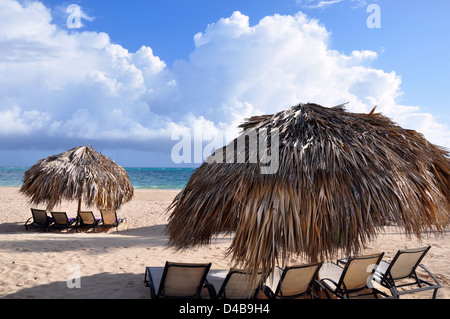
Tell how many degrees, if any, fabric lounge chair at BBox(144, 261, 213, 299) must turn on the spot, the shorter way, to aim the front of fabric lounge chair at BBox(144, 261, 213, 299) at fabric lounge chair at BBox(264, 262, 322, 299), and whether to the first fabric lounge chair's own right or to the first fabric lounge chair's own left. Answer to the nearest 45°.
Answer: approximately 135° to the first fabric lounge chair's own right

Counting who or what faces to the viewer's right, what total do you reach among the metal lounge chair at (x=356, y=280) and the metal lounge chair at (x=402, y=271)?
0

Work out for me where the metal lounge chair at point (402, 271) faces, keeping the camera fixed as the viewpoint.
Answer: facing away from the viewer and to the left of the viewer

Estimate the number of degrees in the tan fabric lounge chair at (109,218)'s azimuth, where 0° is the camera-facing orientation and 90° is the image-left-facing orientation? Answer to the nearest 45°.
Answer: approximately 225°

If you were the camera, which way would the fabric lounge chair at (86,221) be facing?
facing away from the viewer and to the right of the viewer

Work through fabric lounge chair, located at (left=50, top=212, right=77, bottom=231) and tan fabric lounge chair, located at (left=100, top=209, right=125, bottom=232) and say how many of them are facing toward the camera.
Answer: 0

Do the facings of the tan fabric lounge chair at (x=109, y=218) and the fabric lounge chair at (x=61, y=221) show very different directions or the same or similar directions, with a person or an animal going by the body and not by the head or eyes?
same or similar directions

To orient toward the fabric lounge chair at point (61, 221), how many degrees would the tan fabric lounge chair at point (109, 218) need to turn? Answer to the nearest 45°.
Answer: approximately 135° to its left

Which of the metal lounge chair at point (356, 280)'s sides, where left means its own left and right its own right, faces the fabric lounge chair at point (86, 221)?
front

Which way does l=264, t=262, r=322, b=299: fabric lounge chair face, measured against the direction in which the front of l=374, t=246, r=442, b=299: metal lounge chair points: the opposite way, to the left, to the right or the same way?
the same way

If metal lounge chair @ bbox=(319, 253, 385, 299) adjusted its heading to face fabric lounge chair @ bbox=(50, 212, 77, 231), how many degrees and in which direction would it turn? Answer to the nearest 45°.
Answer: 0° — it already faces it

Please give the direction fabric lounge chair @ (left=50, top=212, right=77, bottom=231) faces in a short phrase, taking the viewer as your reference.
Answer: facing away from the viewer and to the right of the viewer

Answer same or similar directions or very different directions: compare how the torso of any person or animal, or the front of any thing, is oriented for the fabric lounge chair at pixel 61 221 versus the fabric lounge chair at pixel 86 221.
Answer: same or similar directions

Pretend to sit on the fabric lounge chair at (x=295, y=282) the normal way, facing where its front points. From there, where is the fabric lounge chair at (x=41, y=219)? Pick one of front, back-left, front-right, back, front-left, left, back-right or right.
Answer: front

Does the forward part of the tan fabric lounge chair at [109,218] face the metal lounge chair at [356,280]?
no
